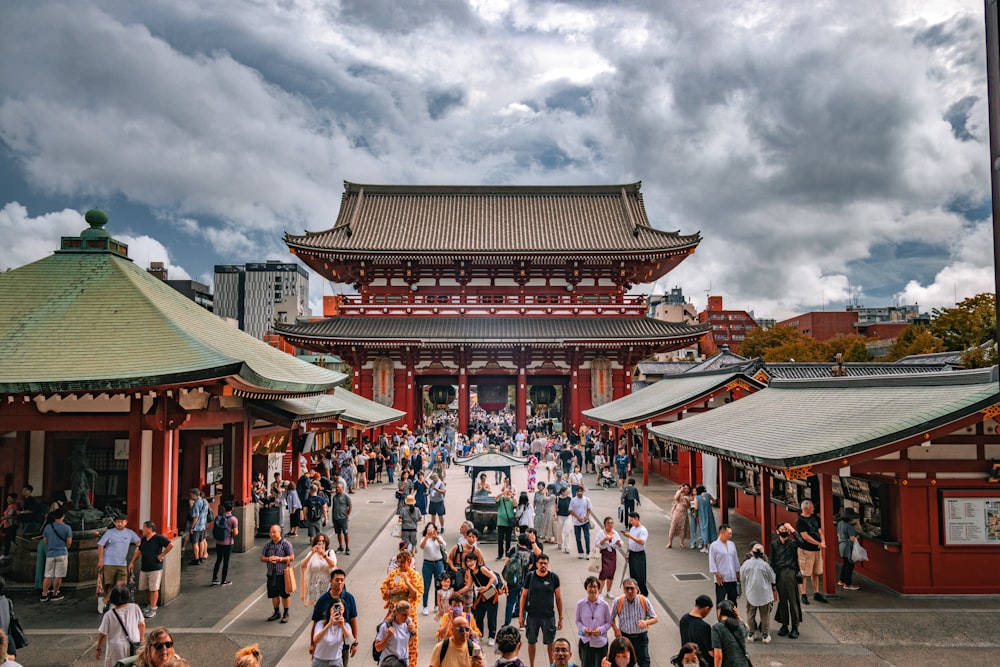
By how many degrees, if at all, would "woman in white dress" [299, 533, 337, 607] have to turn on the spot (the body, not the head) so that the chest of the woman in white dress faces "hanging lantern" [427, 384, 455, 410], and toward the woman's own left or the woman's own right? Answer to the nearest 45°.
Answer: approximately 180°

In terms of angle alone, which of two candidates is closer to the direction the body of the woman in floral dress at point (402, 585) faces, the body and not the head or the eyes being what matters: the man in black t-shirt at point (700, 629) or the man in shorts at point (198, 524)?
the man in black t-shirt

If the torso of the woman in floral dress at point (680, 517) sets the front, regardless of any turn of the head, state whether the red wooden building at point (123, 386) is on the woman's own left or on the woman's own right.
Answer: on the woman's own right

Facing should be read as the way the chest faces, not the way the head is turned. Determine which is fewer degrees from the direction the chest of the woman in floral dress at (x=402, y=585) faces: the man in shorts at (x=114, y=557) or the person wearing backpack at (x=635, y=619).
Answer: the person wearing backpack

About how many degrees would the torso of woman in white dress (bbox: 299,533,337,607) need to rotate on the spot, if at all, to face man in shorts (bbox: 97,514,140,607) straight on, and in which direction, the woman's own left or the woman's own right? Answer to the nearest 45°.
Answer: approximately 135° to the woman's own right

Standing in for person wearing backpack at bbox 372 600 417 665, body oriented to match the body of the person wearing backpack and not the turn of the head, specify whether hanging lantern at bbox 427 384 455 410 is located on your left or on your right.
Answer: on your left

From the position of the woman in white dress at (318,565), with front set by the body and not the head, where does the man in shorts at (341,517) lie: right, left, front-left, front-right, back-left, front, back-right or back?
back

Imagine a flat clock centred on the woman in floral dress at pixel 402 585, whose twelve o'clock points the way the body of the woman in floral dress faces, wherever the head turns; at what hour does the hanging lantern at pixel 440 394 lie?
The hanging lantern is roughly at 6 o'clock from the woman in floral dress.

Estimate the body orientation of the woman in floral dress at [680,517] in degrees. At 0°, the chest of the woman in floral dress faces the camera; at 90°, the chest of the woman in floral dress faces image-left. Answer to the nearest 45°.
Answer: approximately 0°

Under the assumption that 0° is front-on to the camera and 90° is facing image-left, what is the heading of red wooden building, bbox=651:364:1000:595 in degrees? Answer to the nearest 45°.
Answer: approximately 45°

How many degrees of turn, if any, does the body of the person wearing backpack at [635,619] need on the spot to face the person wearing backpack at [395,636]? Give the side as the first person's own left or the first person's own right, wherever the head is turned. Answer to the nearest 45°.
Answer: approximately 45° to the first person's own right

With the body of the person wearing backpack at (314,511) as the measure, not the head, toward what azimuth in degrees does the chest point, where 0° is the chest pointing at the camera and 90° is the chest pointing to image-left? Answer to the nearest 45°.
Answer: approximately 180°

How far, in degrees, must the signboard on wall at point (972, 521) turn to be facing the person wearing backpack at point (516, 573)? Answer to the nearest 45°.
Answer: approximately 45° to its right
